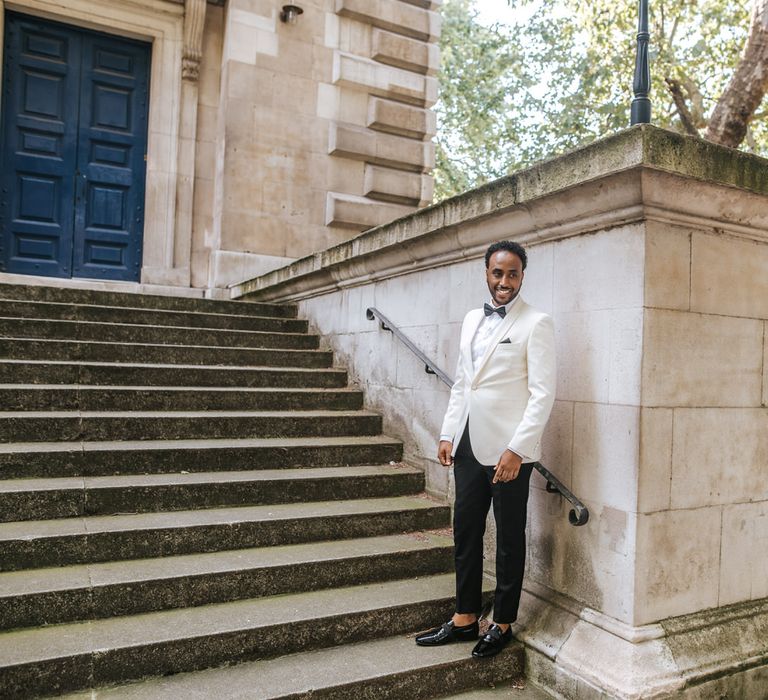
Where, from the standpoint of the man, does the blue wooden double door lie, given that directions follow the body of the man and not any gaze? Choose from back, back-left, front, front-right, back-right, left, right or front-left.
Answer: right

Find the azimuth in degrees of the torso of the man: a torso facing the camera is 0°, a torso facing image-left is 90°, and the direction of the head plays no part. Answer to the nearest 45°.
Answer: approximately 45°

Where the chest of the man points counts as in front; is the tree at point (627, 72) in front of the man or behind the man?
behind

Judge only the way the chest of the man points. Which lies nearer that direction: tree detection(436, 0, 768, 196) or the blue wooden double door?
the blue wooden double door
